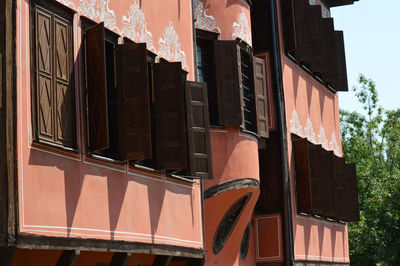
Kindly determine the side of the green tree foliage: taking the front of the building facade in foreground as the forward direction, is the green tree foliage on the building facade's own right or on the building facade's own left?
on the building facade's own left
